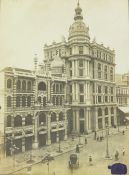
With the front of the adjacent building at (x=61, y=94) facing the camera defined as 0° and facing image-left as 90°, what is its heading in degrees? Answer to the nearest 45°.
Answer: approximately 315°

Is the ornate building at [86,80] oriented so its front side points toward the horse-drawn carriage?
yes

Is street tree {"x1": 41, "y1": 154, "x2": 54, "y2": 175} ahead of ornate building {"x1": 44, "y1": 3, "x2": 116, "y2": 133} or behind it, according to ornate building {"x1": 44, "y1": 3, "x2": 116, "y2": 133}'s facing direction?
ahead

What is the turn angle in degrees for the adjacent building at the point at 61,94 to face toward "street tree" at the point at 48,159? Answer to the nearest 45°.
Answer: approximately 45° to its right

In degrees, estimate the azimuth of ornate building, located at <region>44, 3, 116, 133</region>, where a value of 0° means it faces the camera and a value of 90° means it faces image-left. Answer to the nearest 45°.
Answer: approximately 0°
